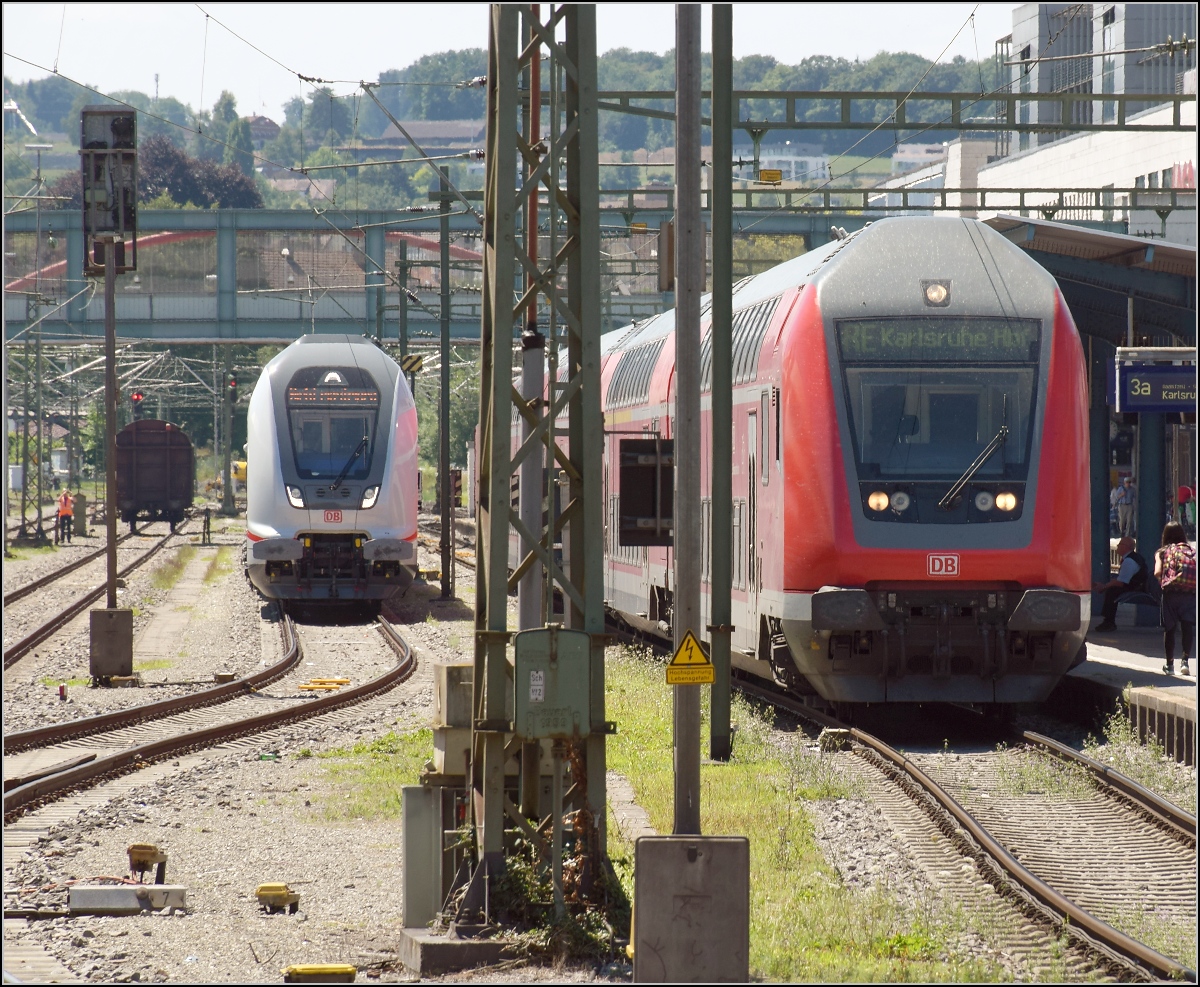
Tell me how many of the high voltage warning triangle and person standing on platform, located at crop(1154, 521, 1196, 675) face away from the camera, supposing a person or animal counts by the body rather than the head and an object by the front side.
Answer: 1

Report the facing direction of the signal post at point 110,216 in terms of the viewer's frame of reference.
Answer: facing away from the viewer

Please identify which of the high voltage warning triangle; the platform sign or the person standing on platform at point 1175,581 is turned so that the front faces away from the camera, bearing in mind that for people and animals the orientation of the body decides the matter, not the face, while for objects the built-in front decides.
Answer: the person standing on platform

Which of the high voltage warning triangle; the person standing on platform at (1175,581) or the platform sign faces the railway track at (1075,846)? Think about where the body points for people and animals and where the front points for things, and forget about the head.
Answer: the platform sign

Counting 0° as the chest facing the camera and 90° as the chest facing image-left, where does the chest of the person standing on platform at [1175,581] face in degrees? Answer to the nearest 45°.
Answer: approximately 180°

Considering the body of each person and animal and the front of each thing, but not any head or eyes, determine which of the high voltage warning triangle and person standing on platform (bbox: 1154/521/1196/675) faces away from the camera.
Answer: the person standing on platform

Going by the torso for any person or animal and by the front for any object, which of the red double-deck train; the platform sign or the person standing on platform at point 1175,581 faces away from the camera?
the person standing on platform

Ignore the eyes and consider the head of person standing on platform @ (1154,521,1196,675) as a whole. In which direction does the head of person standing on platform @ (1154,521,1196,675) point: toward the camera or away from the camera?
away from the camera

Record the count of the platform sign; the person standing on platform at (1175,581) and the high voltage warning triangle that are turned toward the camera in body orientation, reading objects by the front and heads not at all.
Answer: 2

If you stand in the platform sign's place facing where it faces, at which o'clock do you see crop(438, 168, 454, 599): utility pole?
The utility pole is roughly at 4 o'clock from the platform sign.

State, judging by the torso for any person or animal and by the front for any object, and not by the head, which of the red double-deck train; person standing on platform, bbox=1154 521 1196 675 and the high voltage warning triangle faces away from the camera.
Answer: the person standing on platform

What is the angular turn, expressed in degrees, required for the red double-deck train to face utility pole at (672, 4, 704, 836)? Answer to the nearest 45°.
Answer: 0° — it already faces it
